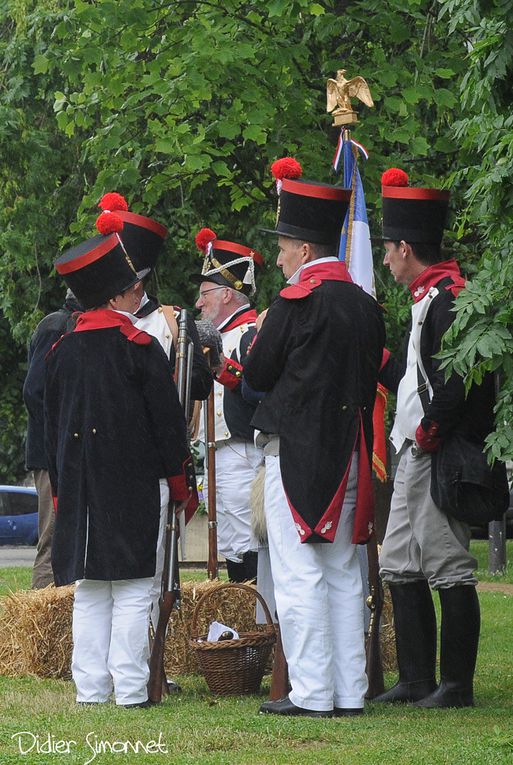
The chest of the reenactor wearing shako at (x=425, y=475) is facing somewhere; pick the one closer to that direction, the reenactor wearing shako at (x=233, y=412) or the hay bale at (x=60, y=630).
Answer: the hay bale

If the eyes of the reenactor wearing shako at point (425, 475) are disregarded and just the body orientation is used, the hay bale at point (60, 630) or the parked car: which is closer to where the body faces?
the hay bale

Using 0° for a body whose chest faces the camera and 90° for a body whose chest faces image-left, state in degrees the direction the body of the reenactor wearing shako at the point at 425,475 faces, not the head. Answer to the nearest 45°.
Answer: approximately 90°

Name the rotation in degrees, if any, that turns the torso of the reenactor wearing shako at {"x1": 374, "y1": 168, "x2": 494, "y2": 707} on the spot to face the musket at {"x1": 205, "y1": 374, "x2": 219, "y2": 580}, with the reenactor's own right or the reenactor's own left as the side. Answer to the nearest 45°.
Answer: approximately 45° to the reenactor's own right

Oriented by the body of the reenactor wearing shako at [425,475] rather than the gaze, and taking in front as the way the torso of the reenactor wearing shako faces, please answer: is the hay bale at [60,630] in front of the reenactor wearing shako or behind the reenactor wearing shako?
in front

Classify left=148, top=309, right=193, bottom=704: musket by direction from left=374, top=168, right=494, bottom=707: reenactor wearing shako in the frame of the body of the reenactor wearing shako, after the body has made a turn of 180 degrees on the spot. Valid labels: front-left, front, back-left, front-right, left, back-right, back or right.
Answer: back

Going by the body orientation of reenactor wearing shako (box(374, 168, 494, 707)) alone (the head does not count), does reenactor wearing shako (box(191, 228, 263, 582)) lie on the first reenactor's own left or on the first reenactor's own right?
on the first reenactor's own right
